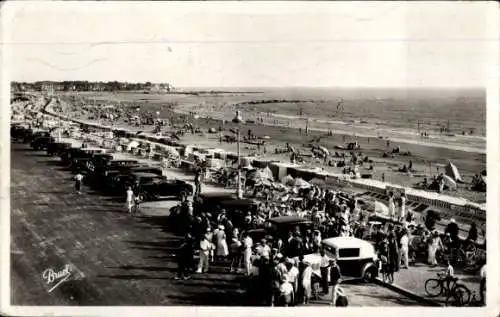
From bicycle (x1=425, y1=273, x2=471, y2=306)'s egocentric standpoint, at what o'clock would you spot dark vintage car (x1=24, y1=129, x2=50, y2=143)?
The dark vintage car is roughly at 12 o'clock from the bicycle.

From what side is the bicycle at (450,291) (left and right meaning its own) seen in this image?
left
